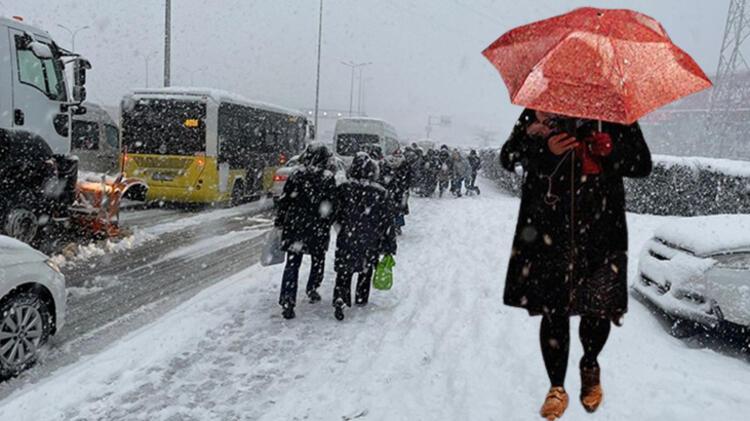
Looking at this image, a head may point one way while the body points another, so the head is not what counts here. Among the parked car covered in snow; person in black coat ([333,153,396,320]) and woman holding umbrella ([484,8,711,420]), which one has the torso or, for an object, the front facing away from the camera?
the person in black coat

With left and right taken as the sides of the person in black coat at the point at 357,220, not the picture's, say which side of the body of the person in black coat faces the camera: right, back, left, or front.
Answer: back

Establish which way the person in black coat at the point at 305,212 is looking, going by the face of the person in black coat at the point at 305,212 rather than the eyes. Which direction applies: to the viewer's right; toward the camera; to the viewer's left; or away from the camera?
away from the camera

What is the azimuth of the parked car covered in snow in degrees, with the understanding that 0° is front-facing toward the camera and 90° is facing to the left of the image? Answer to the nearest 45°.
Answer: approximately 45°

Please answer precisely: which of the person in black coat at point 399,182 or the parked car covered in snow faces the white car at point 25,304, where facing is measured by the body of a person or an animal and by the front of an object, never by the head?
the parked car covered in snow

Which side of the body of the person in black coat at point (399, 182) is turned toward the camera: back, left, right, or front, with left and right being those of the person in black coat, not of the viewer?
back

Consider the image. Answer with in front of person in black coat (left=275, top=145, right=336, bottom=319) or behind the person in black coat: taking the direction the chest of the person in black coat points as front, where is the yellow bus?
in front

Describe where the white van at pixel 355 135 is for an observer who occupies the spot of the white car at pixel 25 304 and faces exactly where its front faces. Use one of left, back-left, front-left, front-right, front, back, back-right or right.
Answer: front

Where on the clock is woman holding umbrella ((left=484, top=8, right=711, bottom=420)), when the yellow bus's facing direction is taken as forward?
The woman holding umbrella is roughly at 4 o'clock from the yellow bus.

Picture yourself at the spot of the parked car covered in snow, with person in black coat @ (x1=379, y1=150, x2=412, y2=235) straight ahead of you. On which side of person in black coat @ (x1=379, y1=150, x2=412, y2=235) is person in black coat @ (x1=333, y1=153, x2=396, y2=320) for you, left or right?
left

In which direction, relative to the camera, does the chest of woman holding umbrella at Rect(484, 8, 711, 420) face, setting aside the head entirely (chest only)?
toward the camera

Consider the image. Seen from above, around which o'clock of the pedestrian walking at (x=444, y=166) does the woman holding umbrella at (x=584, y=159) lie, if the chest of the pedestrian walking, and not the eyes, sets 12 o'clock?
The woman holding umbrella is roughly at 6 o'clock from the pedestrian walking.

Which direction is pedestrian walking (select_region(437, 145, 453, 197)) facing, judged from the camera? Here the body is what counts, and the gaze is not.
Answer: toward the camera

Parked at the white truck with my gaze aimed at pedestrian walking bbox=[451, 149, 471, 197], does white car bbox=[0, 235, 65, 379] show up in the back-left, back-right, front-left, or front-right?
back-right
